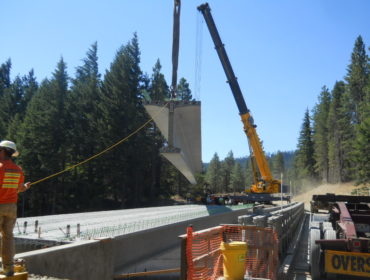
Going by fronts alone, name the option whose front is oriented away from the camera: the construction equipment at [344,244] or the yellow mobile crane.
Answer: the construction equipment

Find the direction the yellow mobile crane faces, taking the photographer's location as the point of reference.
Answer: facing to the left of the viewer

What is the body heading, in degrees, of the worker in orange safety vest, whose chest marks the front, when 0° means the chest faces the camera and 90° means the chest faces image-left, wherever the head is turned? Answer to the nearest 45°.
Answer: approximately 225°

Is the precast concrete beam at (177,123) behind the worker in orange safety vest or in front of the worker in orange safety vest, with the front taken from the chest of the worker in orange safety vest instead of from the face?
in front

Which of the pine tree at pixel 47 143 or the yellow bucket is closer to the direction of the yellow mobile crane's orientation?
the pine tree

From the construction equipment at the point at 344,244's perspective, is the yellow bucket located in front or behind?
behind

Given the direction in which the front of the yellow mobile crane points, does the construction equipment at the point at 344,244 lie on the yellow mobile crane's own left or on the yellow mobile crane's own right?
on the yellow mobile crane's own left

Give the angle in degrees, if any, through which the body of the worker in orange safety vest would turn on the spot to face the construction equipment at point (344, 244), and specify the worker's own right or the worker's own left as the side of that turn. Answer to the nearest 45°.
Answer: approximately 45° to the worker's own right

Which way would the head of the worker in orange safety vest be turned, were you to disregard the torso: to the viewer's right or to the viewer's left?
to the viewer's right

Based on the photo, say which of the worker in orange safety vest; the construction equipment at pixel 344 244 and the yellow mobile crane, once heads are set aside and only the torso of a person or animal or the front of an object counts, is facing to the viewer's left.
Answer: the yellow mobile crane

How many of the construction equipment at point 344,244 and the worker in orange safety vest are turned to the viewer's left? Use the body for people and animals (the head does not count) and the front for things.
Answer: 0

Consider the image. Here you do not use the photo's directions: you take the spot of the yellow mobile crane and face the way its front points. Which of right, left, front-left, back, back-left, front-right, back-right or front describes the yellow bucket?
left

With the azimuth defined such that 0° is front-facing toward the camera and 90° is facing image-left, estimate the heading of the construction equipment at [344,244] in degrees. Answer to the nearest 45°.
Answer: approximately 180°
